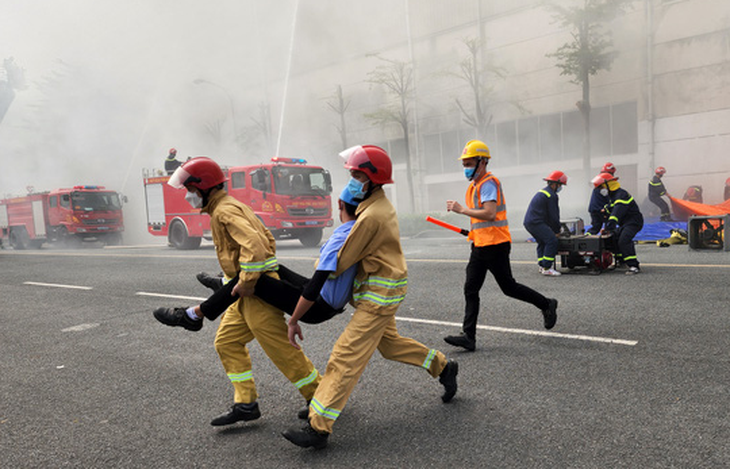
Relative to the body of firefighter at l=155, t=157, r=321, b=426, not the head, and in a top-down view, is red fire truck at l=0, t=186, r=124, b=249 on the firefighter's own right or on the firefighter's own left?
on the firefighter's own right

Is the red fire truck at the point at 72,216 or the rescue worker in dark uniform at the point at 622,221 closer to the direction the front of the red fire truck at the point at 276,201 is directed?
the rescue worker in dark uniform

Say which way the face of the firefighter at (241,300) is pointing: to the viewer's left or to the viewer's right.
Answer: to the viewer's left

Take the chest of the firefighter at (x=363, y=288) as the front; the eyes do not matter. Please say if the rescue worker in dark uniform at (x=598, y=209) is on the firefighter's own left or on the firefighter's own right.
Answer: on the firefighter's own right

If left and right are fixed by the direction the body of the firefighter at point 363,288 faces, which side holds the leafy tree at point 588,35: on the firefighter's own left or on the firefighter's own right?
on the firefighter's own right

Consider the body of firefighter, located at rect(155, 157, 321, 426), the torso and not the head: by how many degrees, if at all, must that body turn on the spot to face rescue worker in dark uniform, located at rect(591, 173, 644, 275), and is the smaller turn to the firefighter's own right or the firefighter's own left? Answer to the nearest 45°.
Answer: approximately 135° to the firefighter's own right

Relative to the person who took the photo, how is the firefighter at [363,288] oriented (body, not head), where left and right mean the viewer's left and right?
facing to the left of the viewer

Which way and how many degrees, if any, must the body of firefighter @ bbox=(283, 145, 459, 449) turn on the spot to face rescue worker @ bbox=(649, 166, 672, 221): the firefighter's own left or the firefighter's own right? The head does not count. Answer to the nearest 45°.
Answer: approximately 135° to the firefighter's own right

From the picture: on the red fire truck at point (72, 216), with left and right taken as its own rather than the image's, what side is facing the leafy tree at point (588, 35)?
front

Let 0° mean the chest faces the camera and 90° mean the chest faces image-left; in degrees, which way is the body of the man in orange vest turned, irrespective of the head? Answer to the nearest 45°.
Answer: approximately 90°

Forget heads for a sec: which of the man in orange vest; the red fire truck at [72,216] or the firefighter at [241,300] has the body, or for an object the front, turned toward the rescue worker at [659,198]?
the red fire truck

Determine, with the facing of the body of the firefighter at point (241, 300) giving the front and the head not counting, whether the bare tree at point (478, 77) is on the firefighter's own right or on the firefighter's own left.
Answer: on the firefighter's own right

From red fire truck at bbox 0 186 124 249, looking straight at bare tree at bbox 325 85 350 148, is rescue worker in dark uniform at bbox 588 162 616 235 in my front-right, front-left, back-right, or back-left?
front-right
